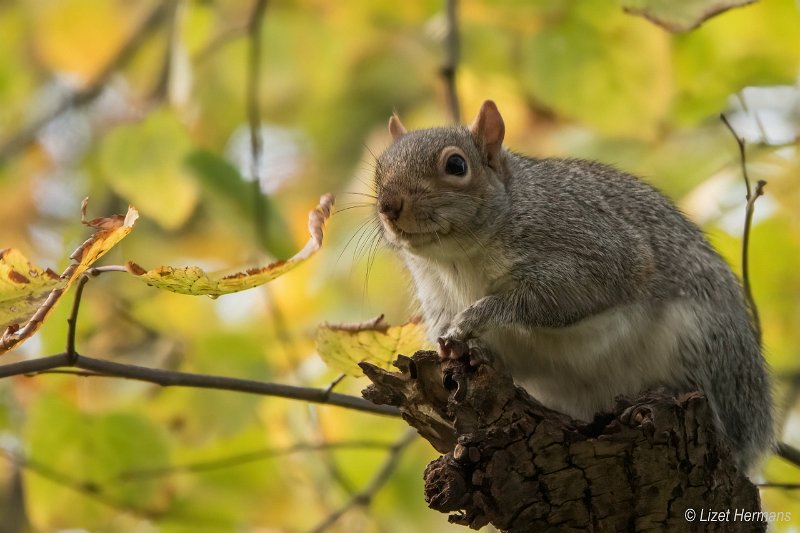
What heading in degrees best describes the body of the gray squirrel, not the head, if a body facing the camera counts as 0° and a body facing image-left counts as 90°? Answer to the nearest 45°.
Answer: approximately 45°

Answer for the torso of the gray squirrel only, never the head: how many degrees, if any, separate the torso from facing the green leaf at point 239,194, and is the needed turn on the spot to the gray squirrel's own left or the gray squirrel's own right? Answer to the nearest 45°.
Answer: approximately 45° to the gray squirrel's own right

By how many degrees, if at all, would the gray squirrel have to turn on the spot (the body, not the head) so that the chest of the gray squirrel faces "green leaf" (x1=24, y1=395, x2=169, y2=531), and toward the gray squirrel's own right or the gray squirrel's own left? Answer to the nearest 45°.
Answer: approximately 45° to the gray squirrel's own right

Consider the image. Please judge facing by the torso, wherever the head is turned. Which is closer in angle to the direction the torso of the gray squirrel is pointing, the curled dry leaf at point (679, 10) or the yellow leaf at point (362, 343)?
the yellow leaf

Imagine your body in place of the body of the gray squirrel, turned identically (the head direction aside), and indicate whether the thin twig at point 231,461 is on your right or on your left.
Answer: on your right
